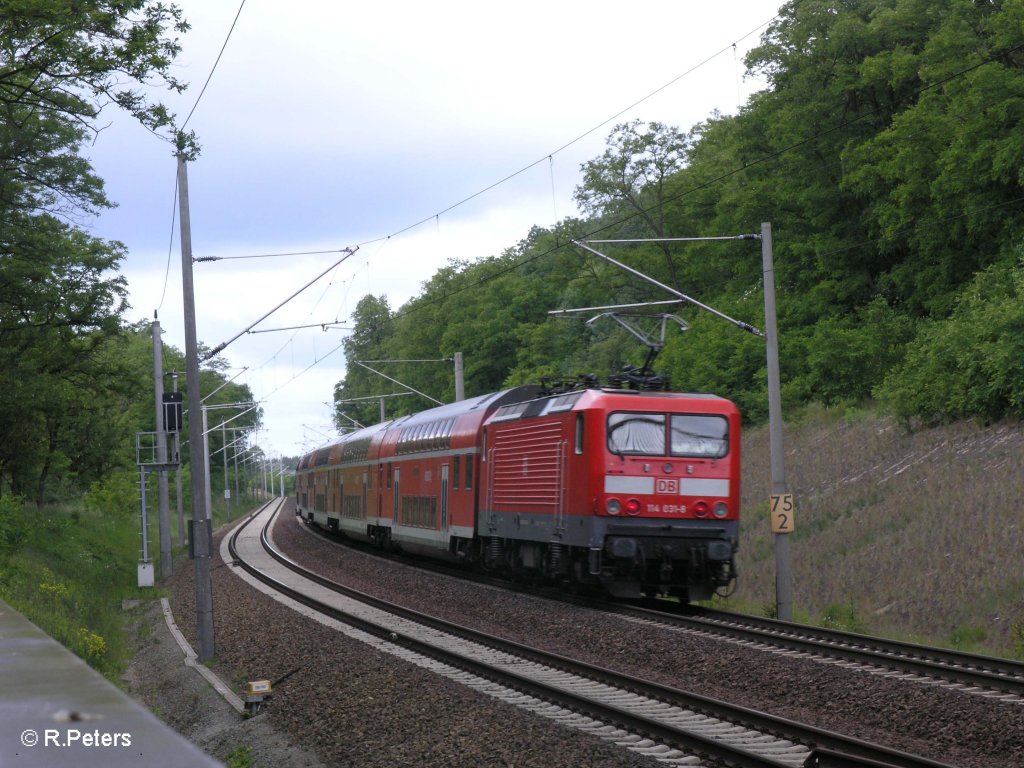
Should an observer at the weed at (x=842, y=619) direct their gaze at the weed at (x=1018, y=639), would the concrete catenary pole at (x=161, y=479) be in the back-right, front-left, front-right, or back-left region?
back-right

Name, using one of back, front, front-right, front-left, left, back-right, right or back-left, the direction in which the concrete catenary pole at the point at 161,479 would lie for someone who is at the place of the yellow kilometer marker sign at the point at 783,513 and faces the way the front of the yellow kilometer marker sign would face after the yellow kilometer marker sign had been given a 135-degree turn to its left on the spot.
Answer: left

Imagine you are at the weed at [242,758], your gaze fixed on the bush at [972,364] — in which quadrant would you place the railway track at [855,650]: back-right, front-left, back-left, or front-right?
front-right

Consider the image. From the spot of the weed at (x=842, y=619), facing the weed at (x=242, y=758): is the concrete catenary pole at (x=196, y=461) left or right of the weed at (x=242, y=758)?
right

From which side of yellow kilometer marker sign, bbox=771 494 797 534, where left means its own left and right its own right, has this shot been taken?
front

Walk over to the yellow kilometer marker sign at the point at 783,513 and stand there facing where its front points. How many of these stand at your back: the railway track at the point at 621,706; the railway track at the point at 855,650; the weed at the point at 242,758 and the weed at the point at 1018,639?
0

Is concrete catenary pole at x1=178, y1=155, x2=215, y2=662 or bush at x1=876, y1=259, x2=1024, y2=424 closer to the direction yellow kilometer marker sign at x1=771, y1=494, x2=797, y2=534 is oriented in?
the concrete catenary pole

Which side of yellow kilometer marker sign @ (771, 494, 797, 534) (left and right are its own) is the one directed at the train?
back

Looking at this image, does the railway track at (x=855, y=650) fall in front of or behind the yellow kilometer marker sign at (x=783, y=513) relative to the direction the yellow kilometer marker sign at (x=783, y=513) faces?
in front

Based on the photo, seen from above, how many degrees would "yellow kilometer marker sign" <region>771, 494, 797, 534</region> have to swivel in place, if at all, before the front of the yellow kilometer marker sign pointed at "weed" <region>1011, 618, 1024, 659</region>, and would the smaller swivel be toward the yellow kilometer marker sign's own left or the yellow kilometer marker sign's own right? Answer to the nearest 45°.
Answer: approximately 45° to the yellow kilometer marker sign's own left

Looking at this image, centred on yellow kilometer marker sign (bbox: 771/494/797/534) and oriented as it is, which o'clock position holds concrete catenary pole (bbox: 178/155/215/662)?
The concrete catenary pole is roughly at 2 o'clock from the yellow kilometer marker sign.

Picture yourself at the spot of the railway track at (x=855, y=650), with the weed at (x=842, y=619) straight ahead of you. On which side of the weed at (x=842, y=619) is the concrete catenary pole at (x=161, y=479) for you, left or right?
left

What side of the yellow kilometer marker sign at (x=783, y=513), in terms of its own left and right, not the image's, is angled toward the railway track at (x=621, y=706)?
front
